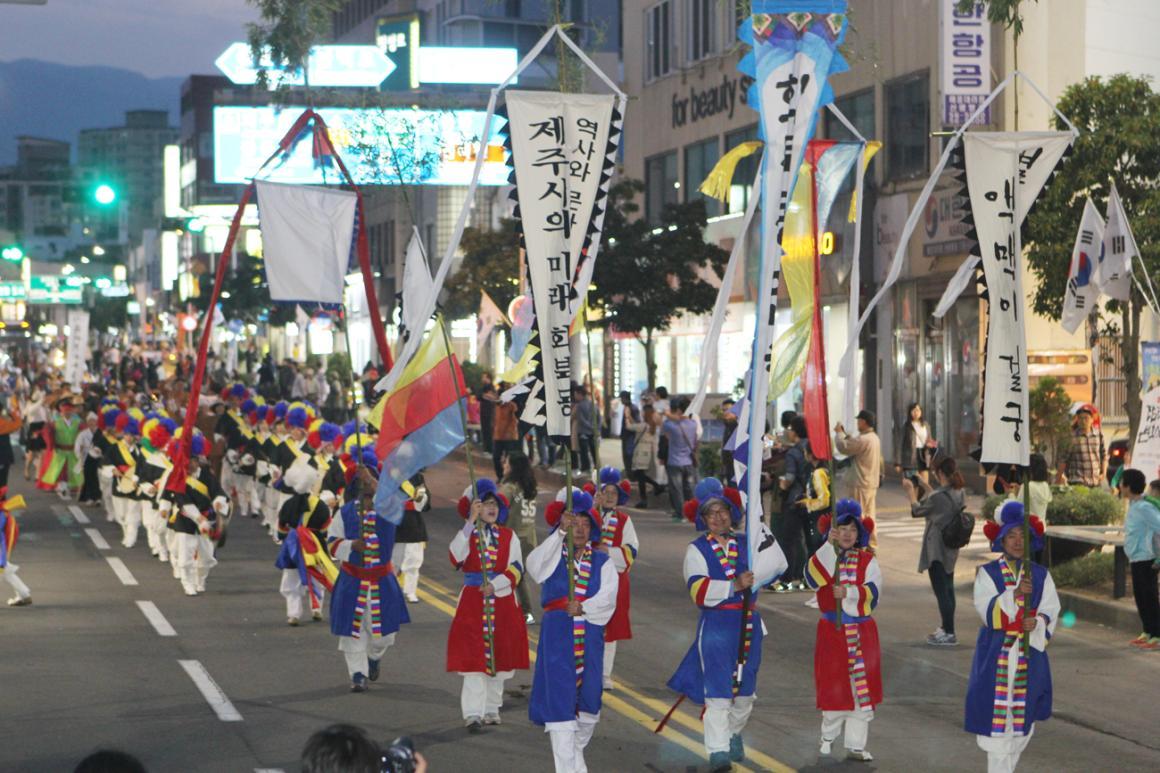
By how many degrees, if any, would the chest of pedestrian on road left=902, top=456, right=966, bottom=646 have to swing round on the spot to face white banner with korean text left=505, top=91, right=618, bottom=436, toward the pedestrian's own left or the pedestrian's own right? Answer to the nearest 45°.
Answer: approximately 45° to the pedestrian's own left

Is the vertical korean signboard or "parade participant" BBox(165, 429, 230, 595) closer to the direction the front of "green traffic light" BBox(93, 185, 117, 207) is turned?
the parade participant

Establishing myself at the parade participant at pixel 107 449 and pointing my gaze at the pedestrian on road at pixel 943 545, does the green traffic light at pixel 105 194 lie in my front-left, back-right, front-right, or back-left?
back-left

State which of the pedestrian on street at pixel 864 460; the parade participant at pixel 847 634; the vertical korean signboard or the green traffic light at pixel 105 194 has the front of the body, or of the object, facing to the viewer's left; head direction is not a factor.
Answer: the pedestrian on street

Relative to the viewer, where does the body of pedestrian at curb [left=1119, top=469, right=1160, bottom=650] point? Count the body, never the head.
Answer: to the viewer's left

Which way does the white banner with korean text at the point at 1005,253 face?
toward the camera

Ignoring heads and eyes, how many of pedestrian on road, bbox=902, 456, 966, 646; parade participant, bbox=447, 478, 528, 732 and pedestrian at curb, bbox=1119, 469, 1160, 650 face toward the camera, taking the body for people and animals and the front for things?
1

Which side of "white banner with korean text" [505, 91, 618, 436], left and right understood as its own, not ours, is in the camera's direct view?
front

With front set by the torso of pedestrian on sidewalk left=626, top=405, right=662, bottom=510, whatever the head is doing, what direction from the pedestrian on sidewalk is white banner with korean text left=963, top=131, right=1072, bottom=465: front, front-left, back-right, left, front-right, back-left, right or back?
left

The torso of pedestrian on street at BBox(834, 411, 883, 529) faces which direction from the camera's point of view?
to the viewer's left

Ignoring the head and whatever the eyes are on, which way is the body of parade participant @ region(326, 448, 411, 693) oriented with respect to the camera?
toward the camera
